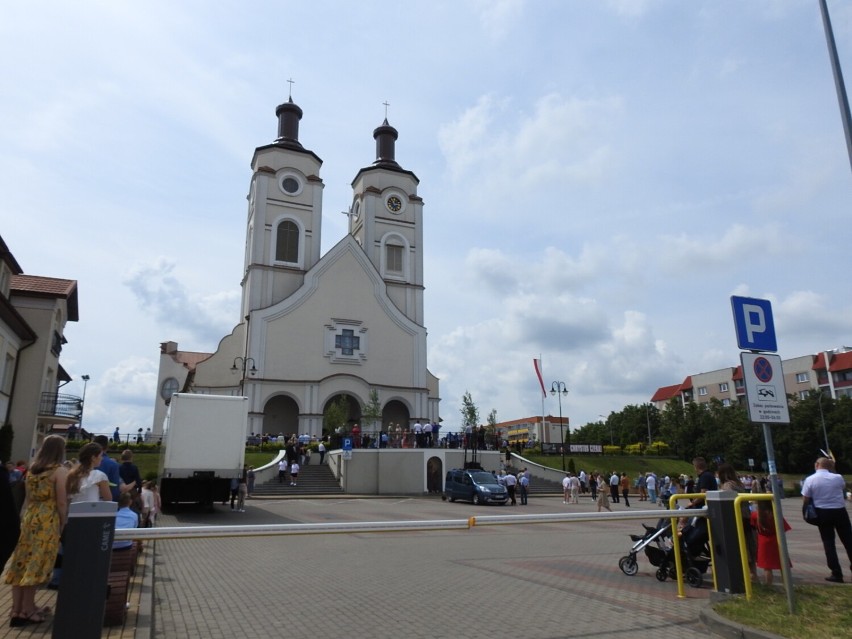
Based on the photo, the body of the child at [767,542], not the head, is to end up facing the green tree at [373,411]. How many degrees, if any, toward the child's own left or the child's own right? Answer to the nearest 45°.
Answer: approximately 45° to the child's own left

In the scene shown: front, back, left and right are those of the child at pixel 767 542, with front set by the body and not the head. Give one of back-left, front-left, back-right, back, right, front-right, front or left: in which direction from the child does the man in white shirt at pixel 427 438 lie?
front-left

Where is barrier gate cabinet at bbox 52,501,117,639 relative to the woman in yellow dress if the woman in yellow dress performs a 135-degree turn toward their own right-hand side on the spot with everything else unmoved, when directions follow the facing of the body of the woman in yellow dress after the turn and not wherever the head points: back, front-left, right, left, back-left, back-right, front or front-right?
front

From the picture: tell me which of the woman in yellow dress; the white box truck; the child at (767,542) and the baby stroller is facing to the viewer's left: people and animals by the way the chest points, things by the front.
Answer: the baby stroller

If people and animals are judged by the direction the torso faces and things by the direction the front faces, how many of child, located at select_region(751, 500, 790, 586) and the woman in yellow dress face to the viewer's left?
0

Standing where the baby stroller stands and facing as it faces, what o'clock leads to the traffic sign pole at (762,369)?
The traffic sign pole is roughly at 8 o'clock from the baby stroller.

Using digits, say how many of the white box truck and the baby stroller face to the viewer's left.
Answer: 1

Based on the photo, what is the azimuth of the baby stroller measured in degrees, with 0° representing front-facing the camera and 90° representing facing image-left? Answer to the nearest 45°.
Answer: approximately 90°

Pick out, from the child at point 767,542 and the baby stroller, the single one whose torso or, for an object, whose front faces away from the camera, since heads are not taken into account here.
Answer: the child

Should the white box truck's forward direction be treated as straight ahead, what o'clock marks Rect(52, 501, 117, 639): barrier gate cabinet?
The barrier gate cabinet is roughly at 6 o'clock from the white box truck.

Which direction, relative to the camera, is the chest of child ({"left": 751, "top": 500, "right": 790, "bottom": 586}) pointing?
away from the camera

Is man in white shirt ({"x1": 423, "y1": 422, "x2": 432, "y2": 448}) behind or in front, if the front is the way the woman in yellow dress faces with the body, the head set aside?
in front

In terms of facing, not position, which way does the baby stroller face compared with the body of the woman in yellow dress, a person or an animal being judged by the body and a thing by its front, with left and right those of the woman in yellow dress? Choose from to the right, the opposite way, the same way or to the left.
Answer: to the left

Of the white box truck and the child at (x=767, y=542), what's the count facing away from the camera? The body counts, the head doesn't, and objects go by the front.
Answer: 2

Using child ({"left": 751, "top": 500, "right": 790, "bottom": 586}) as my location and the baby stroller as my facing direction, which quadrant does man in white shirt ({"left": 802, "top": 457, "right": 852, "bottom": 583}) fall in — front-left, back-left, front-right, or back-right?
back-right

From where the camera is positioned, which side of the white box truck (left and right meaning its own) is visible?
back

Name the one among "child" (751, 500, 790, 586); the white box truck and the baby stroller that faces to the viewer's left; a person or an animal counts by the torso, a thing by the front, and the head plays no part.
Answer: the baby stroller
